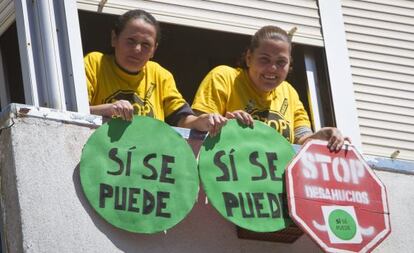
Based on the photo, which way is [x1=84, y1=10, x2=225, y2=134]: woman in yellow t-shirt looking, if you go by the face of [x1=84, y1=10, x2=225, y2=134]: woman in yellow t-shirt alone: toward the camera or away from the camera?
toward the camera

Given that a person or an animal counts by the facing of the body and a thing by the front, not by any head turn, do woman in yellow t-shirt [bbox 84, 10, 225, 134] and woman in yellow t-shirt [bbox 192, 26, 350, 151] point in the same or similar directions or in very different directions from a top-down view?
same or similar directions

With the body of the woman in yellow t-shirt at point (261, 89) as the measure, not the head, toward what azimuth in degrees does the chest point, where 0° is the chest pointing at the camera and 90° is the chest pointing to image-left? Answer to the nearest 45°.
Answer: approximately 0°

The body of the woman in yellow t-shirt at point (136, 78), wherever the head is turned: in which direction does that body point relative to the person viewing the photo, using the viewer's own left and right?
facing the viewer

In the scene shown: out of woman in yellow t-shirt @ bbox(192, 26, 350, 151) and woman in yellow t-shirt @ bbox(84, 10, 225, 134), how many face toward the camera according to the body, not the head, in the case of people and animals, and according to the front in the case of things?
2

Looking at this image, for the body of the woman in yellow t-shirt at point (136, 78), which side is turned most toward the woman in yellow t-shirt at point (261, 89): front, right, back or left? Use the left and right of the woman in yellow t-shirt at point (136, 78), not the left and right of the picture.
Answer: left
